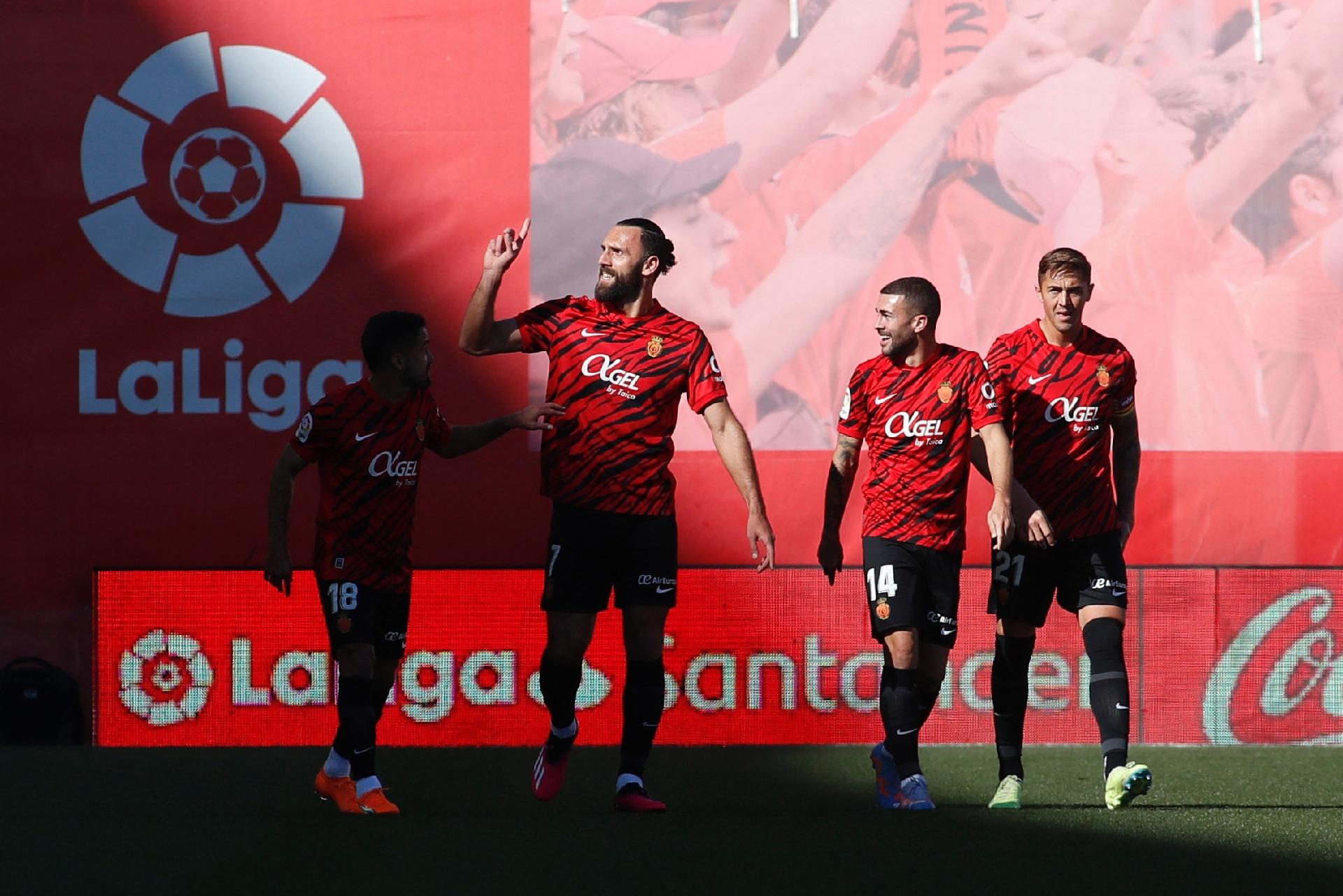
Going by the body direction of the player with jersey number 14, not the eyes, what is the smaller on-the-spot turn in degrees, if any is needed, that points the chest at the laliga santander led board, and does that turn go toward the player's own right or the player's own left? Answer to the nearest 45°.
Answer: approximately 180°

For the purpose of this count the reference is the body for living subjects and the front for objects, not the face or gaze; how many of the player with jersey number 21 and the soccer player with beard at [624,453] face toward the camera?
2

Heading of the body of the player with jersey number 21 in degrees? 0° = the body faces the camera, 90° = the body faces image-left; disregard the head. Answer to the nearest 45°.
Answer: approximately 0°

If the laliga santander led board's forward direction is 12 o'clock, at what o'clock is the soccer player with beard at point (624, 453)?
The soccer player with beard is roughly at 12 o'clock from the laliga santander led board.

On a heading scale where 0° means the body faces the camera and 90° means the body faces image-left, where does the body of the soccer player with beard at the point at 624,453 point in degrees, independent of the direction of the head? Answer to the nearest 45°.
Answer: approximately 0°

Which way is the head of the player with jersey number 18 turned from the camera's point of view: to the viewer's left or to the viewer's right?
to the viewer's right

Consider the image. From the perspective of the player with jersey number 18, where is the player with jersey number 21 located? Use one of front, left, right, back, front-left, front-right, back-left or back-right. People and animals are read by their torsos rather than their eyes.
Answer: front-left

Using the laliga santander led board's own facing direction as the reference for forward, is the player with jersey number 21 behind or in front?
in front

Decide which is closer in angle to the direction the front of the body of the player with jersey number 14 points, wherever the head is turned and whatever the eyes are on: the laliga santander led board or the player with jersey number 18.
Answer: the player with jersey number 18
